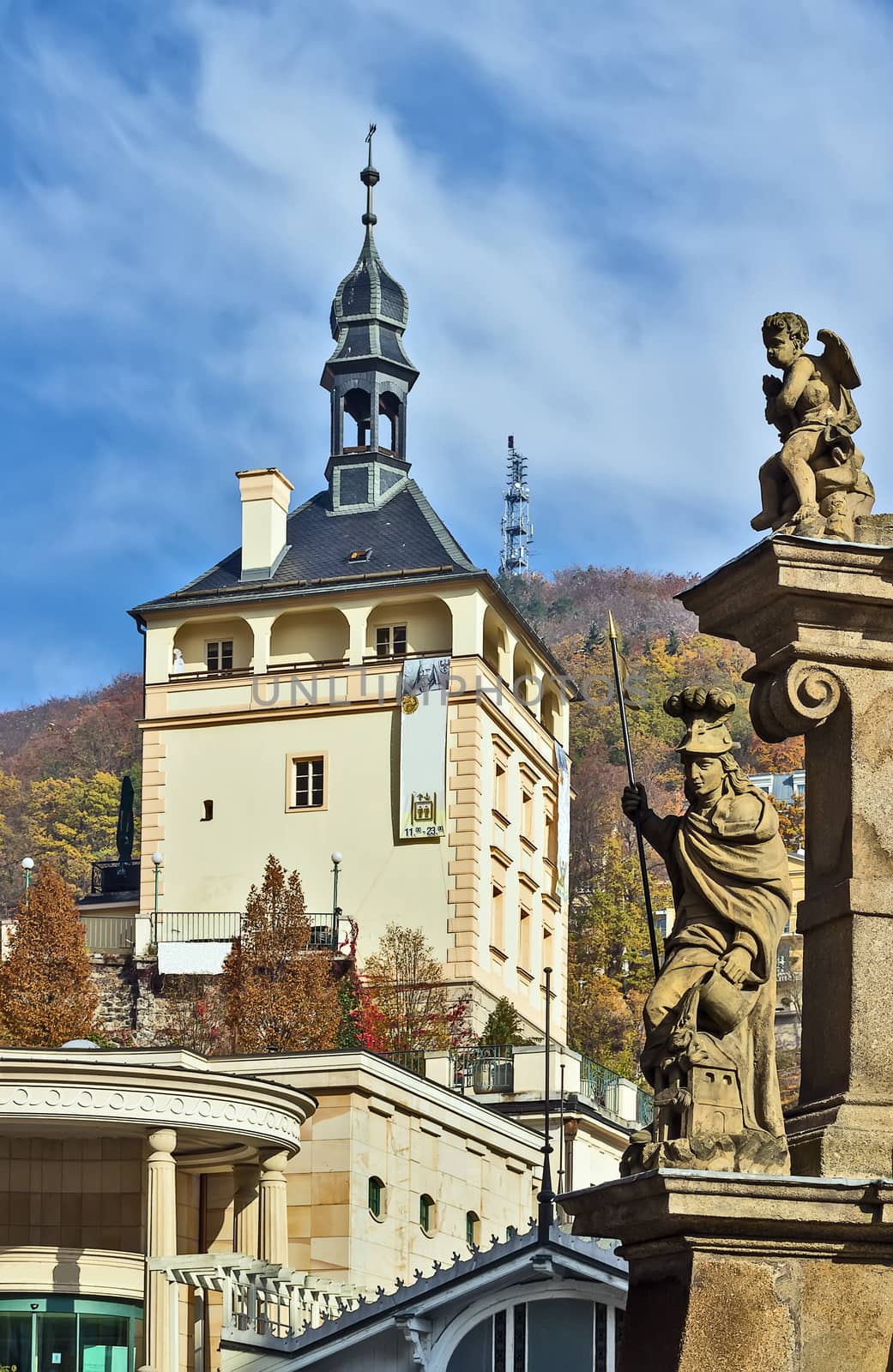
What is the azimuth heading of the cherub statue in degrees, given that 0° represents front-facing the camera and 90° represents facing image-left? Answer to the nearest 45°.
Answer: approximately 45°

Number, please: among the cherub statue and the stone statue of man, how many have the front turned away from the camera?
0

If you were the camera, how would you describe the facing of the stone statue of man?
facing the viewer and to the left of the viewer
